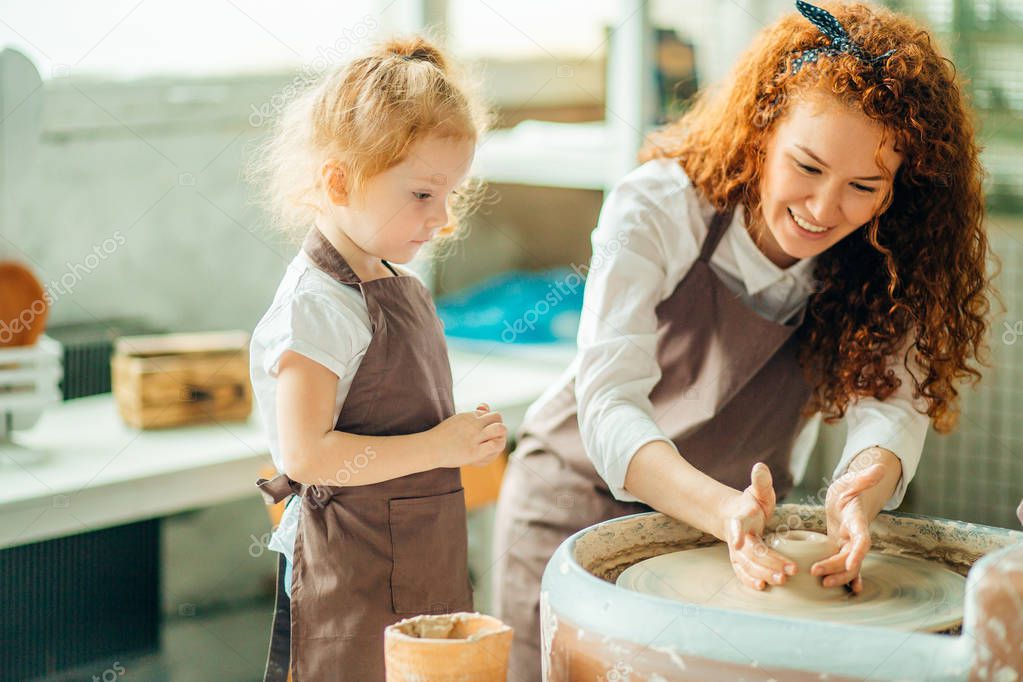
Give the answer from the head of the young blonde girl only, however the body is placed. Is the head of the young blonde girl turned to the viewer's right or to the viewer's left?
to the viewer's right

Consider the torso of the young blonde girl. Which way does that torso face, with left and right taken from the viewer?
facing to the right of the viewer

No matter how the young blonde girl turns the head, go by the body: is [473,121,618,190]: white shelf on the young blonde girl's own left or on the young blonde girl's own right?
on the young blonde girl's own left

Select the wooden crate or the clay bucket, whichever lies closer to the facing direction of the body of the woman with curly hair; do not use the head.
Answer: the clay bucket

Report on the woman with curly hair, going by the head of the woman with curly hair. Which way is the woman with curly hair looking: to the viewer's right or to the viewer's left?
to the viewer's left

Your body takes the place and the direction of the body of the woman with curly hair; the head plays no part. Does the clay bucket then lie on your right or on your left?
on your right
